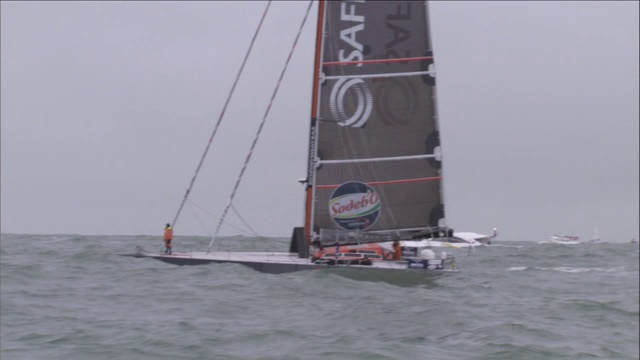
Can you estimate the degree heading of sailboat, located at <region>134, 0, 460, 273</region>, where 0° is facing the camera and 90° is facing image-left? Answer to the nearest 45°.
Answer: approximately 90°
